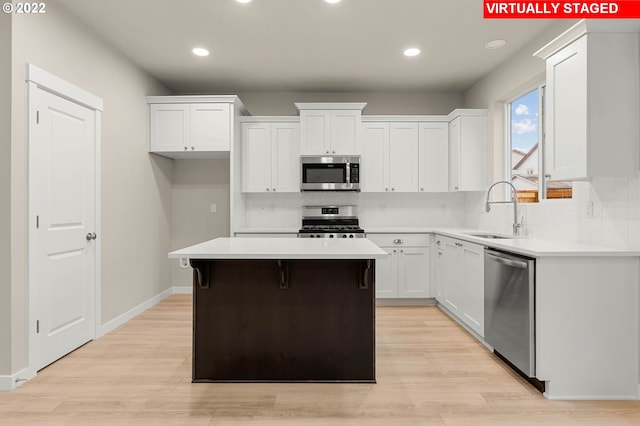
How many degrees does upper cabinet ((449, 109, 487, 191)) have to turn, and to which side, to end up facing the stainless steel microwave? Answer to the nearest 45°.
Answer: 0° — it already faces it

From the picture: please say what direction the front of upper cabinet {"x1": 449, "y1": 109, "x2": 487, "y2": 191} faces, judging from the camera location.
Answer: facing to the left of the viewer

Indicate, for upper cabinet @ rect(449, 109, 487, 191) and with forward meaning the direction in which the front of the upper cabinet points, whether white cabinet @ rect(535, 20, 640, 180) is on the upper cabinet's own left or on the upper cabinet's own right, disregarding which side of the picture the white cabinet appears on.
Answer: on the upper cabinet's own left

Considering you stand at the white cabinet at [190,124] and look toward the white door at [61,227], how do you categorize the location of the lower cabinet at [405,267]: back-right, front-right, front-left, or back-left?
back-left

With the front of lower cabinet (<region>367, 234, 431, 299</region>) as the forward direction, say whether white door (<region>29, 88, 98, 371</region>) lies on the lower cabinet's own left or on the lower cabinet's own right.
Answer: on the lower cabinet's own right

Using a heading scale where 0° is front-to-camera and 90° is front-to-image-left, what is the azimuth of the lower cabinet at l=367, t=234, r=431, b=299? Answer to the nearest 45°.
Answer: approximately 0°

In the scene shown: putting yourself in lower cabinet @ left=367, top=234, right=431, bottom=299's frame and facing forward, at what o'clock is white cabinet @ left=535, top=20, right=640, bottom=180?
The white cabinet is roughly at 11 o'clock from the lower cabinet.

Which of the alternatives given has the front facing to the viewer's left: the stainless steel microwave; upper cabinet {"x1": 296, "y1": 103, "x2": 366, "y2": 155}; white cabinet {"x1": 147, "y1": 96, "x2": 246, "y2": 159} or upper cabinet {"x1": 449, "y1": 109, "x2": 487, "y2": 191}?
upper cabinet {"x1": 449, "y1": 109, "x2": 487, "y2": 191}

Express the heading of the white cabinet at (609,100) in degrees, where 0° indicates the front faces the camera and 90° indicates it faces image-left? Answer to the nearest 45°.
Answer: approximately 45°
